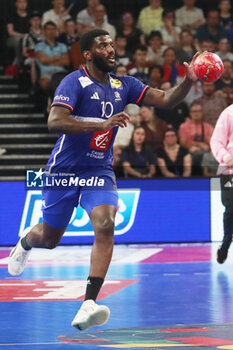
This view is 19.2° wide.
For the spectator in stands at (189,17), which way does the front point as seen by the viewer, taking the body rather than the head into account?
toward the camera

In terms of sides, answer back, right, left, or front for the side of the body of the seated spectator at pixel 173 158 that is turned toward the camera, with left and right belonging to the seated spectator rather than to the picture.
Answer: front

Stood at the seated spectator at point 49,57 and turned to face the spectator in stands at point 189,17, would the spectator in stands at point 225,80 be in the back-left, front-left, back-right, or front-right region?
front-right

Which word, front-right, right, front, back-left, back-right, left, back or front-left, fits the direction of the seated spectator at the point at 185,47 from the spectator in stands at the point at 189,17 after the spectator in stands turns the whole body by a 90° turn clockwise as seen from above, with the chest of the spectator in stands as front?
left

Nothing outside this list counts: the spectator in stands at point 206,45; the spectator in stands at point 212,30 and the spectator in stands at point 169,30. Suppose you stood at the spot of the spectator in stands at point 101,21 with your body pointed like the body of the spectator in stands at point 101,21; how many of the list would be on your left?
3

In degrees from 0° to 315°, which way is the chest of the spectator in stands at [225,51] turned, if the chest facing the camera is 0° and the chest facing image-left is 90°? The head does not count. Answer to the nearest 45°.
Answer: approximately 0°

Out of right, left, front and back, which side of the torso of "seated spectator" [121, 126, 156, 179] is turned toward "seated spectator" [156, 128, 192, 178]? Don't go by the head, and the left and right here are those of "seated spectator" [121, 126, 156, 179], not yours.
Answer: left

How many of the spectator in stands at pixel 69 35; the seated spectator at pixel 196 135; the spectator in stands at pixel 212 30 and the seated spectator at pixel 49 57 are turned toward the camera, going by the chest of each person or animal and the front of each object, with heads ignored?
4

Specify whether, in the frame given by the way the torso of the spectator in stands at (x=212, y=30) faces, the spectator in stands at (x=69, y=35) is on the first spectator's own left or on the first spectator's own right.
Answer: on the first spectator's own right

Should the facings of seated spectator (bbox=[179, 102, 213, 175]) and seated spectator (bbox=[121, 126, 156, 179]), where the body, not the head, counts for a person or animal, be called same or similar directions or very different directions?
same or similar directions

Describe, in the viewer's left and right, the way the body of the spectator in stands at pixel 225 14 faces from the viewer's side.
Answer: facing the viewer

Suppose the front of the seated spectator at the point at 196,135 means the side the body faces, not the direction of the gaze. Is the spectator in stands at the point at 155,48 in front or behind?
behind

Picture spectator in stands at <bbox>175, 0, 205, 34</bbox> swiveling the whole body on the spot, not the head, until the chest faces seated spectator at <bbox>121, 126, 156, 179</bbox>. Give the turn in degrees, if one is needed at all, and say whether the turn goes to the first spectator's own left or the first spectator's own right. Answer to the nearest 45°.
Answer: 0° — they already face them

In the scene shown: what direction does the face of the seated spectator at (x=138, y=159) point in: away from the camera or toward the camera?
toward the camera

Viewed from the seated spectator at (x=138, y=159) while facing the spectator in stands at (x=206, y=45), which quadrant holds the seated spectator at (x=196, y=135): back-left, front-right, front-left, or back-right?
front-right

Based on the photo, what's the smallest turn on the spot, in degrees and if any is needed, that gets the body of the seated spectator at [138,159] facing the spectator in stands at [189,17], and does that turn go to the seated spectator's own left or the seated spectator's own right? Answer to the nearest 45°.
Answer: approximately 180°

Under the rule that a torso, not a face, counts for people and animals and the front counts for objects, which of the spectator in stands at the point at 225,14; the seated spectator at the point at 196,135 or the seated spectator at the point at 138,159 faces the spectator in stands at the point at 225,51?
the spectator in stands at the point at 225,14
